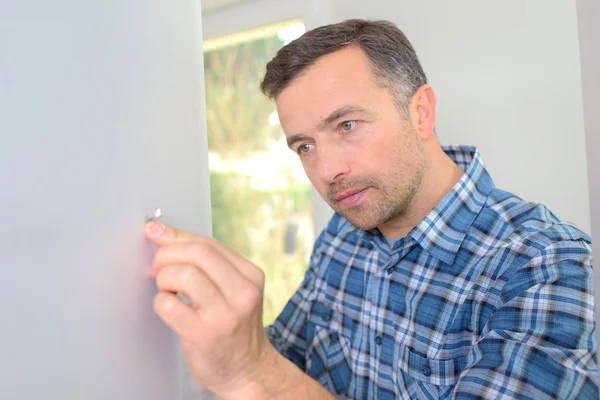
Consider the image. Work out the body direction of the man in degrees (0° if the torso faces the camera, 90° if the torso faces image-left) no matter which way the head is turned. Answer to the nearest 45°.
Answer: approximately 45°

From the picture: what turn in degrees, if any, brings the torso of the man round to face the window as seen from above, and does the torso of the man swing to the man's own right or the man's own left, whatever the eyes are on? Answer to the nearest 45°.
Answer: approximately 90° to the man's own right
